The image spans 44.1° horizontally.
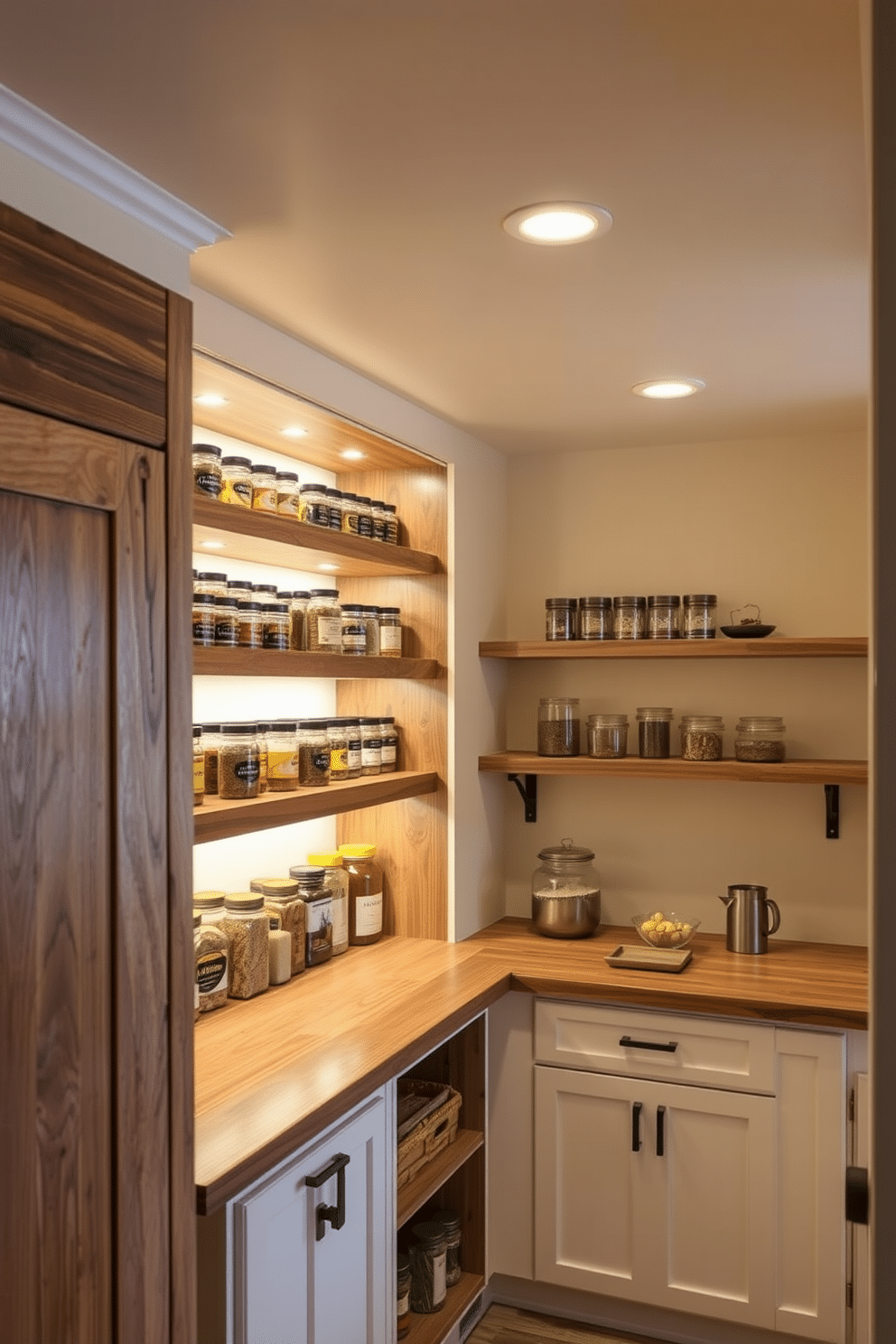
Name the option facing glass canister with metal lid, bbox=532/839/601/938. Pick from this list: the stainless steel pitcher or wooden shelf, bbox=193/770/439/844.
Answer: the stainless steel pitcher

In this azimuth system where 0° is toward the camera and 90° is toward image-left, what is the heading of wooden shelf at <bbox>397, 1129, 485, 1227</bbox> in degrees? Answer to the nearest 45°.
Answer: approximately 315°

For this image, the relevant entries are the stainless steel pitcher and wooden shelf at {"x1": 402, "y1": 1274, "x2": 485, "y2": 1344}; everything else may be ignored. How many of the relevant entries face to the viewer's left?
1

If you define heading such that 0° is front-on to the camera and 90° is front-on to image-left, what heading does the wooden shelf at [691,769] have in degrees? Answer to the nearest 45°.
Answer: approximately 0°

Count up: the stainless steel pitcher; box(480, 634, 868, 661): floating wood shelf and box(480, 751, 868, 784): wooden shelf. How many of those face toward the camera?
2

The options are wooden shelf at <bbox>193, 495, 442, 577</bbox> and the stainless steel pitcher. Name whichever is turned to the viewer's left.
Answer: the stainless steel pitcher

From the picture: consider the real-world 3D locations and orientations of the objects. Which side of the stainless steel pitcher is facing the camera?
left
